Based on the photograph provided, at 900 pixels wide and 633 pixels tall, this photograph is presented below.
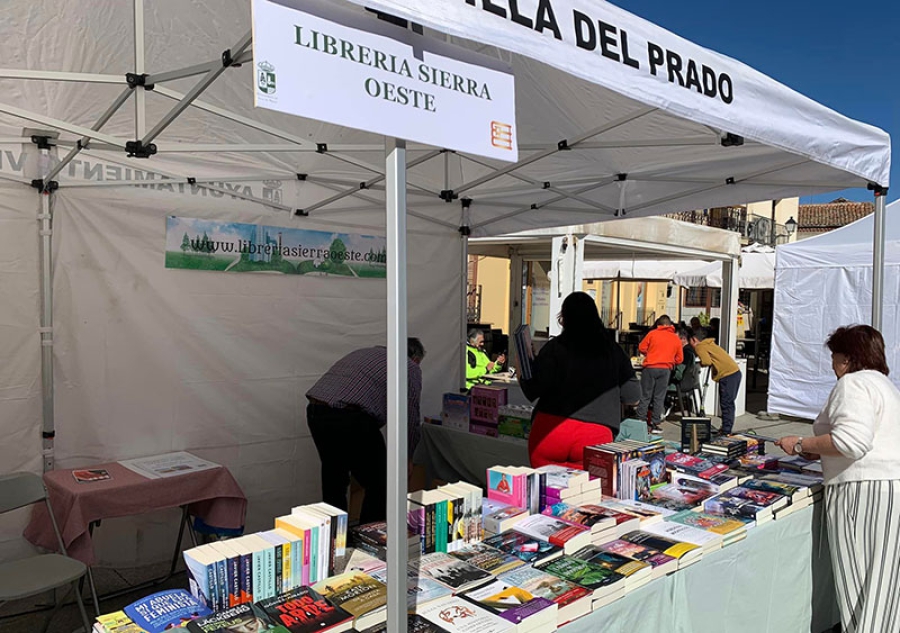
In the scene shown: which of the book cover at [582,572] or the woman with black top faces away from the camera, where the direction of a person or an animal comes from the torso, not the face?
the woman with black top

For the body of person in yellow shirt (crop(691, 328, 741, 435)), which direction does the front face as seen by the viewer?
to the viewer's left

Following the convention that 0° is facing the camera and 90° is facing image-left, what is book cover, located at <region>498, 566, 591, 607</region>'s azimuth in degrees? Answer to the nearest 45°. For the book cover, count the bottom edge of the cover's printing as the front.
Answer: approximately 315°

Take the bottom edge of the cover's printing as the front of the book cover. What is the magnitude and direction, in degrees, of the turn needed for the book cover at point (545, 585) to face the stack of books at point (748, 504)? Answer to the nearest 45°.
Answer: approximately 90° to its left

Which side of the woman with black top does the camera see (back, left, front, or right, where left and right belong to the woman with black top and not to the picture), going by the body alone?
back

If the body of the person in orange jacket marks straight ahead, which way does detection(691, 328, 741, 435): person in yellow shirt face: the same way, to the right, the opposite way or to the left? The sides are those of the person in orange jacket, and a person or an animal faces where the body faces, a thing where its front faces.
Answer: to the left

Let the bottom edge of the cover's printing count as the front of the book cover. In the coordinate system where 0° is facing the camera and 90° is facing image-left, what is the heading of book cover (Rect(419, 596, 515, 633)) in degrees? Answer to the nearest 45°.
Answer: approximately 315°

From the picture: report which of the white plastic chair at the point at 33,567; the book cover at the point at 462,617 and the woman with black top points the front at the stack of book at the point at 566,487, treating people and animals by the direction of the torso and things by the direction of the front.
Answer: the white plastic chair

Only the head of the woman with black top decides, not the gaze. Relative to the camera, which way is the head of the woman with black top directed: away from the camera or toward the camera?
away from the camera

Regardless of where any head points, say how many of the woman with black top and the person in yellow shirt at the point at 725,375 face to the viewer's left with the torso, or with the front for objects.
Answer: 1

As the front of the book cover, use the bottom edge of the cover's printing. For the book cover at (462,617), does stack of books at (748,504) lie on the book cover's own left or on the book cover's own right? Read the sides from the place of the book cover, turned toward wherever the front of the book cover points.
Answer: on the book cover's own left

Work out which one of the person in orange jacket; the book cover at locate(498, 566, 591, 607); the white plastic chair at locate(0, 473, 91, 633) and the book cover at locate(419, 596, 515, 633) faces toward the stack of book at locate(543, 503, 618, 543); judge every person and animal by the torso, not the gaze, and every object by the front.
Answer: the white plastic chair

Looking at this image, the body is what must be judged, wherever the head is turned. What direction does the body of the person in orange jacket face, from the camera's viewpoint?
away from the camera
